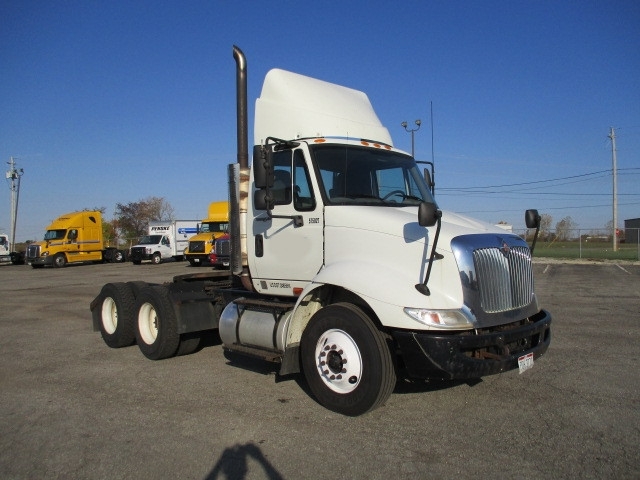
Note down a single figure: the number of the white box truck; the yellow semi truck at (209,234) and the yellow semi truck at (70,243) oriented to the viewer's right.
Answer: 0

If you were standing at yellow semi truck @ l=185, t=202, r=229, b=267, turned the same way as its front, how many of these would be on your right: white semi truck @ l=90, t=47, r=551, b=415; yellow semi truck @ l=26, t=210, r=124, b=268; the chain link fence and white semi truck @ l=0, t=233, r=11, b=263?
2

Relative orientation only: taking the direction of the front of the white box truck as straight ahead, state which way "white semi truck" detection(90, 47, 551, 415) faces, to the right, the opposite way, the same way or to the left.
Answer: to the left

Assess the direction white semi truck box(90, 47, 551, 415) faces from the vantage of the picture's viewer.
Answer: facing the viewer and to the right of the viewer

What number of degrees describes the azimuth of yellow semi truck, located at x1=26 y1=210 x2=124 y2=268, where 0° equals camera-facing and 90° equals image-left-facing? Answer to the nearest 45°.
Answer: approximately 45°

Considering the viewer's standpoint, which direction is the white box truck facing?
facing the viewer and to the left of the viewer

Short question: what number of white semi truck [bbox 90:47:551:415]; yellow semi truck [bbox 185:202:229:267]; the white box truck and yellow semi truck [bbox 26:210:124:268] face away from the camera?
0

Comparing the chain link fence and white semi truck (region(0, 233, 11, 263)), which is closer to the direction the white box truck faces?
the white semi truck

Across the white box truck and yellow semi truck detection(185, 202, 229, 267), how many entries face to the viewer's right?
0

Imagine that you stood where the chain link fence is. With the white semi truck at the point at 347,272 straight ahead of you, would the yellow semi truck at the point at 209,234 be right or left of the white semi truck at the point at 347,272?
right

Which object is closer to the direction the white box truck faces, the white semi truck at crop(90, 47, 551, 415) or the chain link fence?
the white semi truck

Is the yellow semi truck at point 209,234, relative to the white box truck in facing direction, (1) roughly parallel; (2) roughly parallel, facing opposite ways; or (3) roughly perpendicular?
roughly parallel

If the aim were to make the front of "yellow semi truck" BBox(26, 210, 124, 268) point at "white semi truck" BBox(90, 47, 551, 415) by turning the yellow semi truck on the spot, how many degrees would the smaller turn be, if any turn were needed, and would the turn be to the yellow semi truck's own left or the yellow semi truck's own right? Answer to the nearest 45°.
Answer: approximately 45° to the yellow semi truck's own left

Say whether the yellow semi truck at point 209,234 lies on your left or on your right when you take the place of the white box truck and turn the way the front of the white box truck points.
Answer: on your left

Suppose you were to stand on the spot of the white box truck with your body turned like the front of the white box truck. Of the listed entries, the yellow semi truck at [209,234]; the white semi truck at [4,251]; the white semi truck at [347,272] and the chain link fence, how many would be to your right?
1
